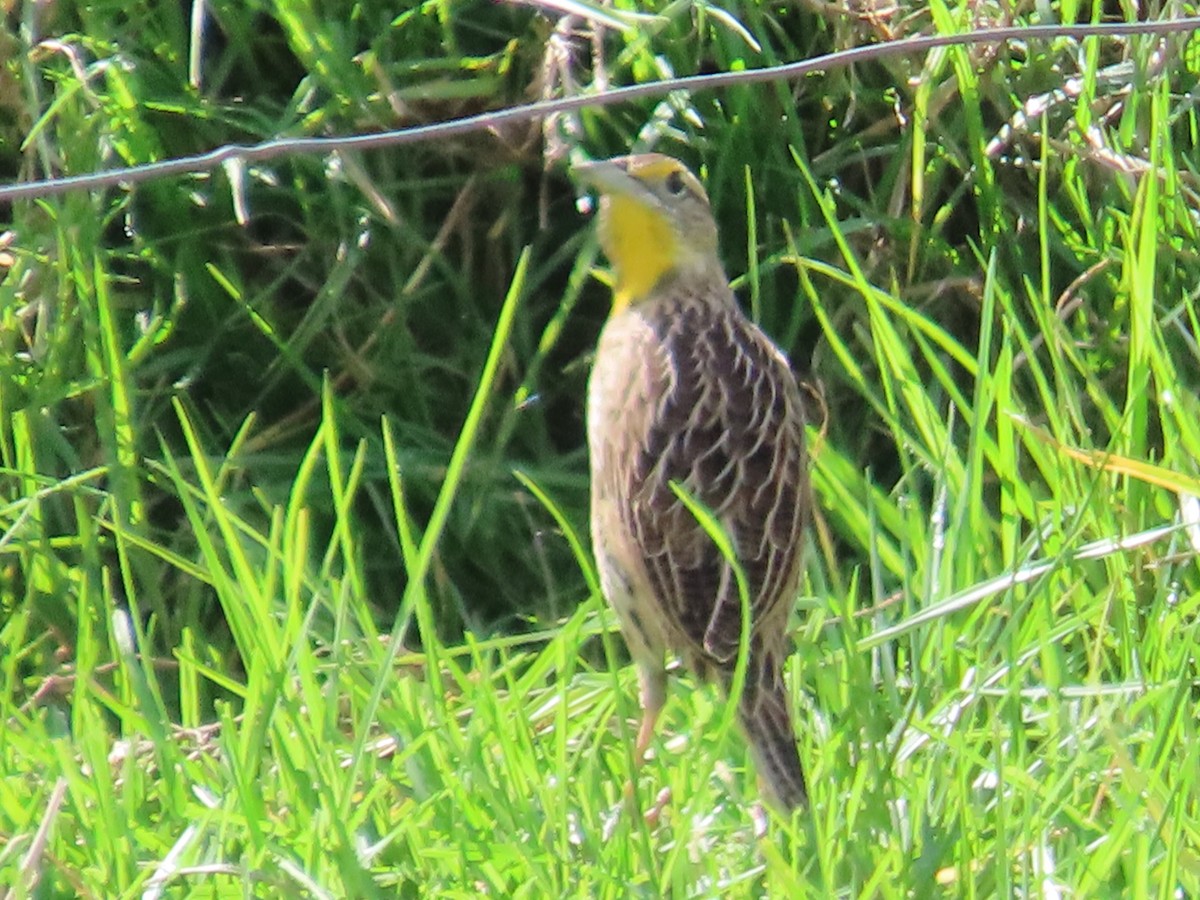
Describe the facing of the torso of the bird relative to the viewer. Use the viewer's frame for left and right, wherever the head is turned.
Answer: facing away from the viewer and to the left of the viewer
